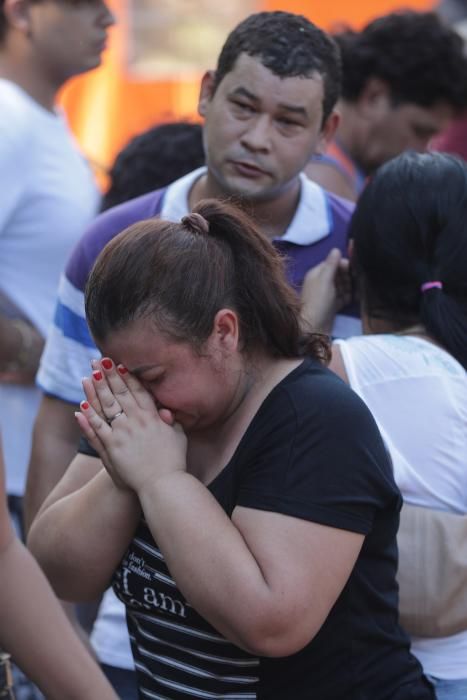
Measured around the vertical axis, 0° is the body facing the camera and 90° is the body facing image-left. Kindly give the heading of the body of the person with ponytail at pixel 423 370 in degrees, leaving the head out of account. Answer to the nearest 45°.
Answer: approximately 135°

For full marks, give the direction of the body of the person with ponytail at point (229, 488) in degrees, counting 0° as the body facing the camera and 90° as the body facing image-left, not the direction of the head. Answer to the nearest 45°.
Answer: approximately 45°

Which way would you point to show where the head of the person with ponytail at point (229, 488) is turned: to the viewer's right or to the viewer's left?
to the viewer's left

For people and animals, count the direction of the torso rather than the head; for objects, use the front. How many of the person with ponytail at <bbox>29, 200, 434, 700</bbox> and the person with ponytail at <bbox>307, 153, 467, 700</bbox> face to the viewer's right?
0
